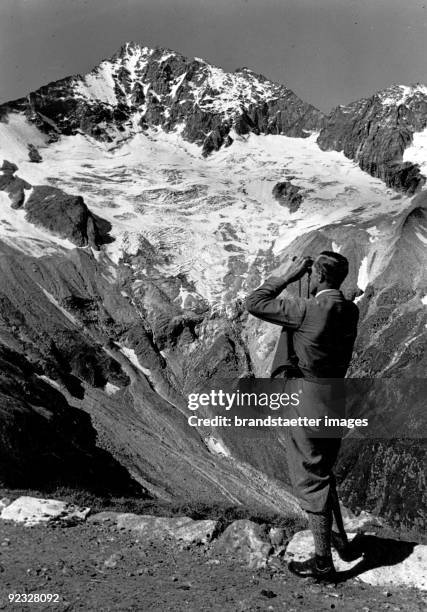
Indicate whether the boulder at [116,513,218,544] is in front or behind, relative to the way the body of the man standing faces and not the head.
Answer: in front

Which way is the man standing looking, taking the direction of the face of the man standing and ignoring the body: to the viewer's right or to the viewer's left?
to the viewer's left

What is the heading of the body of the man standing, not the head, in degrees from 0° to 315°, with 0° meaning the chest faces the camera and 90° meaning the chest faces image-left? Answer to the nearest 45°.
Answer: approximately 135°

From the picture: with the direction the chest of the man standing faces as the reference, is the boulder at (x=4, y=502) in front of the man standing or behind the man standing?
in front
